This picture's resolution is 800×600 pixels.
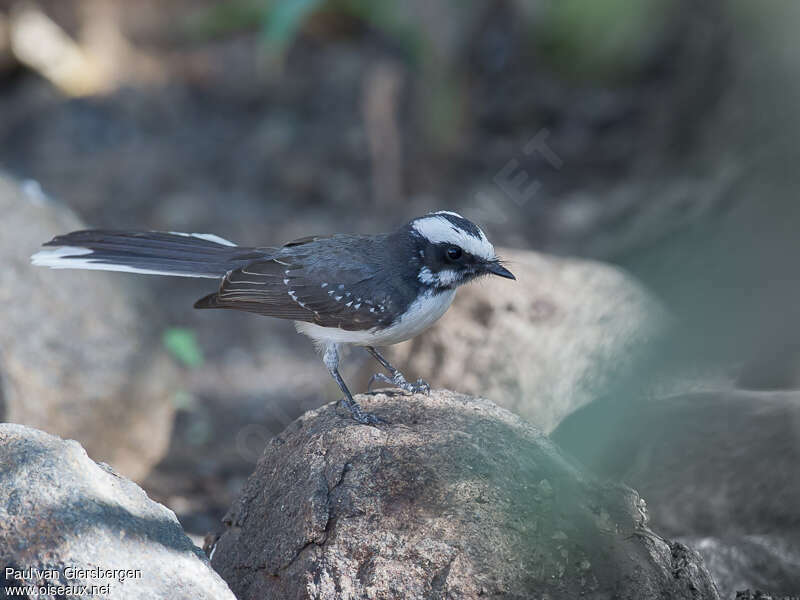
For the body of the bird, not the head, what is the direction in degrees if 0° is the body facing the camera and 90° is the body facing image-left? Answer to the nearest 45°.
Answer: approximately 270°

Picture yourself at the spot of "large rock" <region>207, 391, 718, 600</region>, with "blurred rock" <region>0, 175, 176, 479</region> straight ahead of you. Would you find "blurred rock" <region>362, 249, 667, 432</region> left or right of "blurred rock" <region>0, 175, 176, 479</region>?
right

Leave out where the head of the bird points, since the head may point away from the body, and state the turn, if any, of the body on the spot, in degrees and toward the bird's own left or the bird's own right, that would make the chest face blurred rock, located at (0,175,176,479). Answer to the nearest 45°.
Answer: approximately 135° to the bird's own left

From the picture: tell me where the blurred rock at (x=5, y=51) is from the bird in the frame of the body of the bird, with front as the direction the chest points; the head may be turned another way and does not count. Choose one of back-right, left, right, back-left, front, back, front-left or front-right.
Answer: back-left

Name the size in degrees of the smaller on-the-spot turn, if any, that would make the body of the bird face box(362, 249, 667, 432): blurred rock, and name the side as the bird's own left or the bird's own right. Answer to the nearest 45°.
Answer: approximately 45° to the bird's own left
